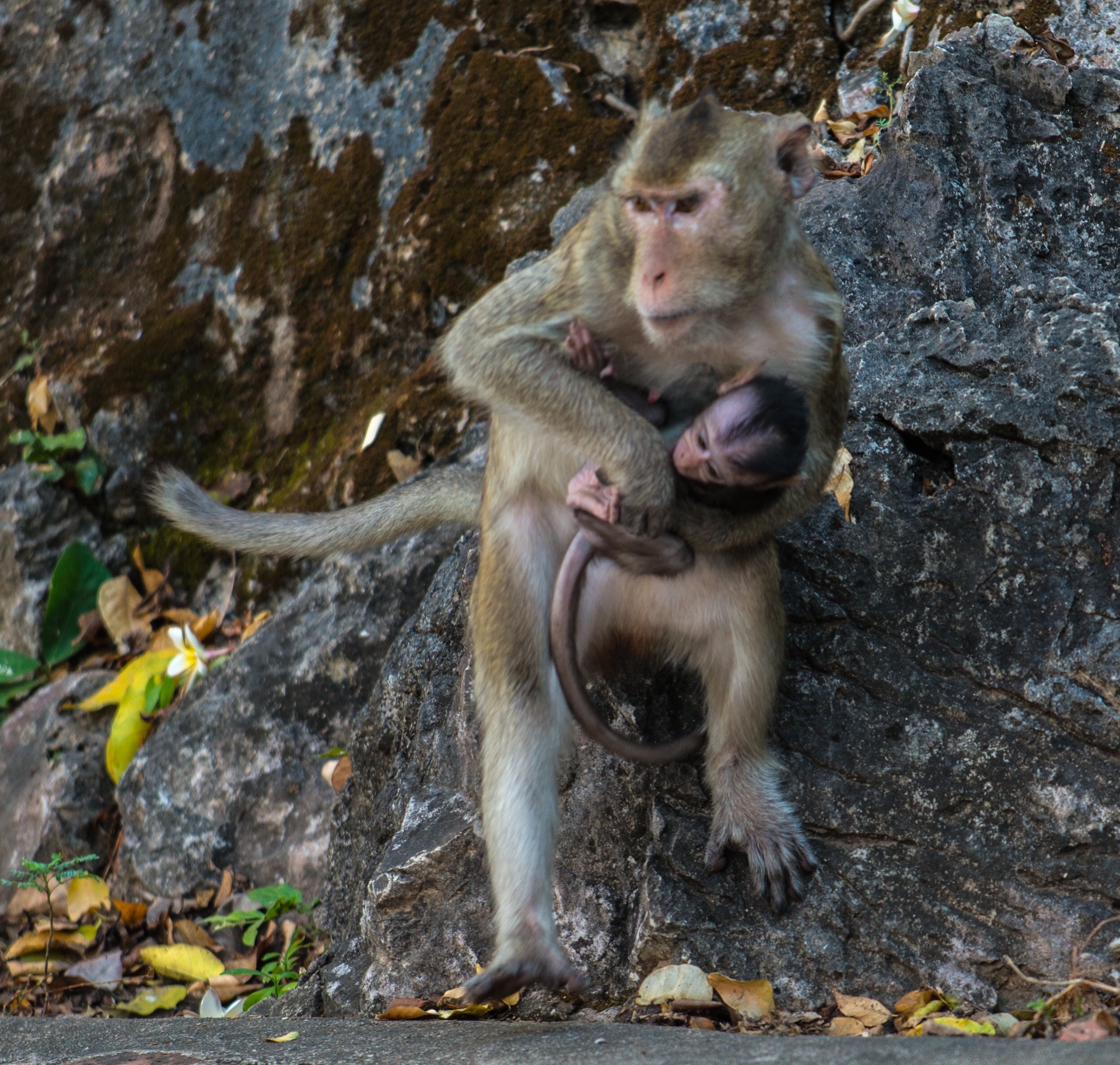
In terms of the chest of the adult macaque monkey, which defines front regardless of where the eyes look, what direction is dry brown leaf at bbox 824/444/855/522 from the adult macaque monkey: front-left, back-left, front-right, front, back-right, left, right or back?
back-left

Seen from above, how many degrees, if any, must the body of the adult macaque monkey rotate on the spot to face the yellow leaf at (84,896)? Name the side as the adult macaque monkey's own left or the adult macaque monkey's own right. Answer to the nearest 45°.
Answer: approximately 135° to the adult macaque monkey's own right

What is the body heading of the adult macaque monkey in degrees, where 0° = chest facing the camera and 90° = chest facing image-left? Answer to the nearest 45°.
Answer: approximately 0°

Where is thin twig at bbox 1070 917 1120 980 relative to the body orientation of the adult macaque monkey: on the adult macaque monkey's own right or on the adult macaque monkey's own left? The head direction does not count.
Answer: on the adult macaque monkey's own left

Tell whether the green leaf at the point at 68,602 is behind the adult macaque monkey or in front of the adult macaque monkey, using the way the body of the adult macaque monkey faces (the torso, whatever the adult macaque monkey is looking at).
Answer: behind
